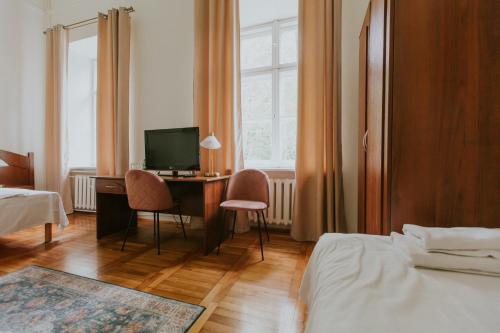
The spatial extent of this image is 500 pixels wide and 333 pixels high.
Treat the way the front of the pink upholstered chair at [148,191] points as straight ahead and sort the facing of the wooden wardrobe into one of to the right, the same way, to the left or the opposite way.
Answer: to the left

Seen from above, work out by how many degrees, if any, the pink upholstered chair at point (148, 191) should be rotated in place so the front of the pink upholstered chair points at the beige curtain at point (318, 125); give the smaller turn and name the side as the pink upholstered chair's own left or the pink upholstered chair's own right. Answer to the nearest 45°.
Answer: approximately 45° to the pink upholstered chair's own right

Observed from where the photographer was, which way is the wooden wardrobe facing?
facing to the left of the viewer

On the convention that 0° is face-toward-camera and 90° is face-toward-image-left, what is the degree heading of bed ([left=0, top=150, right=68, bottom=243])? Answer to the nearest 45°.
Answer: approximately 315°

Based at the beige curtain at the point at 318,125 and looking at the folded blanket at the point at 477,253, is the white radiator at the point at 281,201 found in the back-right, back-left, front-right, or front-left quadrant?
back-right

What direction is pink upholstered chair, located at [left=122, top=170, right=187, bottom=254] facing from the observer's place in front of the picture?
facing away from the viewer and to the right of the viewer
